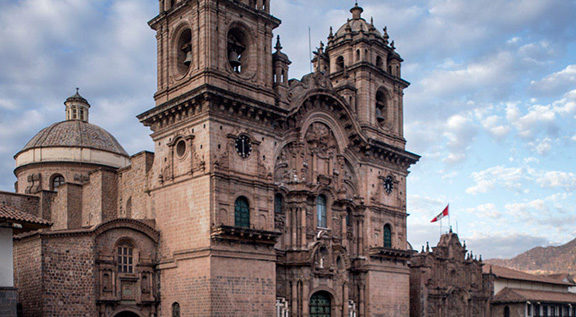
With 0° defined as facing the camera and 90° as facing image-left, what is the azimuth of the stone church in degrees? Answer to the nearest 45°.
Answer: approximately 315°
